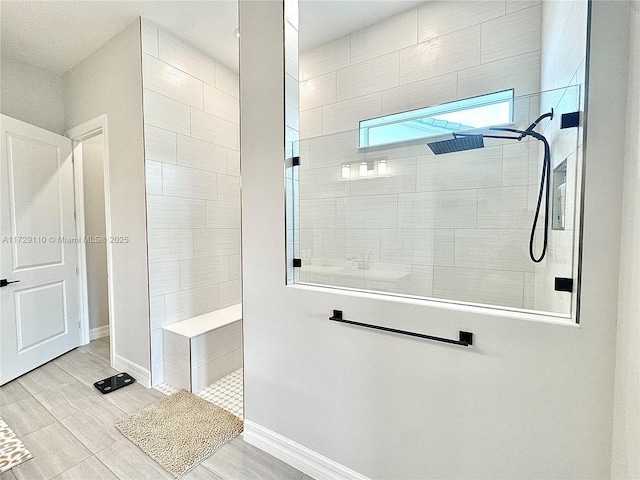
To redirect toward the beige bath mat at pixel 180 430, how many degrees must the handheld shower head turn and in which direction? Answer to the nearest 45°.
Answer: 0° — it already faces it

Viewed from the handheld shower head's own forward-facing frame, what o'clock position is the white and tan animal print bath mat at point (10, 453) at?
The white and tan animal print bath mat is roughly at 11 o'clock from the handheld shower head.

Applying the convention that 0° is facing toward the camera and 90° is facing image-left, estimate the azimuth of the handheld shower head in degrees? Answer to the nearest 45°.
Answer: approximately 90°

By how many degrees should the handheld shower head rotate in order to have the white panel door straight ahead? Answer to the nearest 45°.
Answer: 0° — it already faces it

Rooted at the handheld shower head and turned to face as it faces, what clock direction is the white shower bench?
The white shower bench is roughly at 12 o'clock from the handheld shower head.
